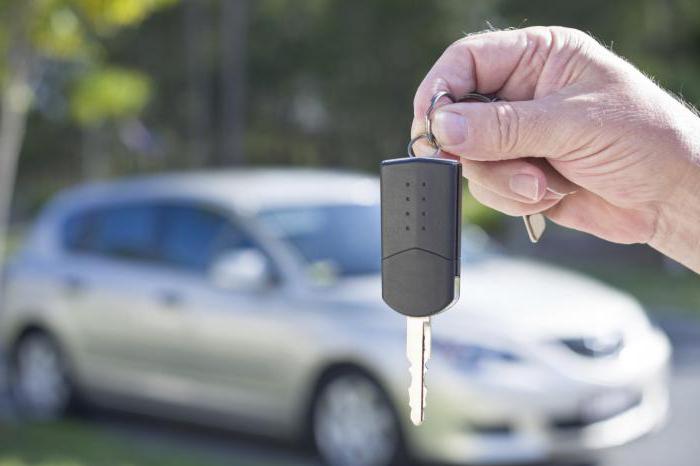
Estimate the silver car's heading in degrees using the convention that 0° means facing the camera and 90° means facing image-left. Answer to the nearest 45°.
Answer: approximately 315°

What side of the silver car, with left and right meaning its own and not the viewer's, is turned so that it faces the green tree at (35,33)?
back

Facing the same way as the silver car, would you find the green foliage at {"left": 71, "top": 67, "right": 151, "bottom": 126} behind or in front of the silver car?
behind
